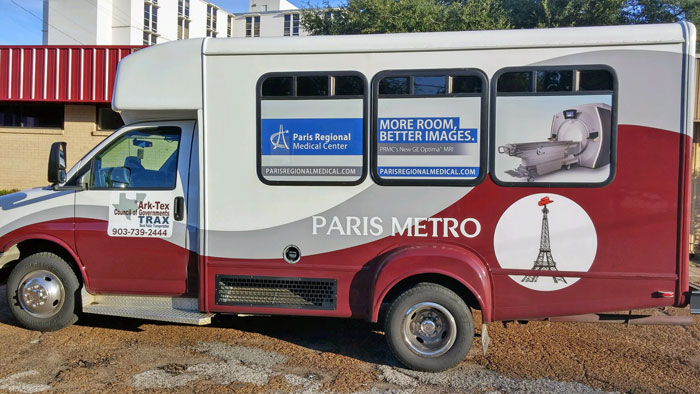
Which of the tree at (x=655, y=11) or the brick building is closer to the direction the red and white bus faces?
the brick building

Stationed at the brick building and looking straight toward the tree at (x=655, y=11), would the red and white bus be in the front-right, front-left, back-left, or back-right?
front-right

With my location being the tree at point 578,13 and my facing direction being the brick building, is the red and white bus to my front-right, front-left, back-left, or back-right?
front-left

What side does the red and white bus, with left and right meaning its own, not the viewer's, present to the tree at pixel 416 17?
right

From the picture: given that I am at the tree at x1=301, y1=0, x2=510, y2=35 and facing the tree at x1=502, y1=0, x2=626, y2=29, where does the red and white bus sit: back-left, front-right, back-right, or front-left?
back-right

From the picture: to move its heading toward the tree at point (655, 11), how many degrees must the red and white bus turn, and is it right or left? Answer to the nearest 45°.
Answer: approximately 135° to its right

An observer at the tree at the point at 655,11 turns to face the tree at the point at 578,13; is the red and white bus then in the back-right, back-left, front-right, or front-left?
front-left

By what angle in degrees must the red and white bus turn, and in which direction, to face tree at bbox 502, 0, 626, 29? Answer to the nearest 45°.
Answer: approximately 135° to its right

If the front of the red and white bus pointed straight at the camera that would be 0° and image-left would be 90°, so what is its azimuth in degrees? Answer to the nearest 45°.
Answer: approximately 90°

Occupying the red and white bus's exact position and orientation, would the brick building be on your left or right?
on your right
